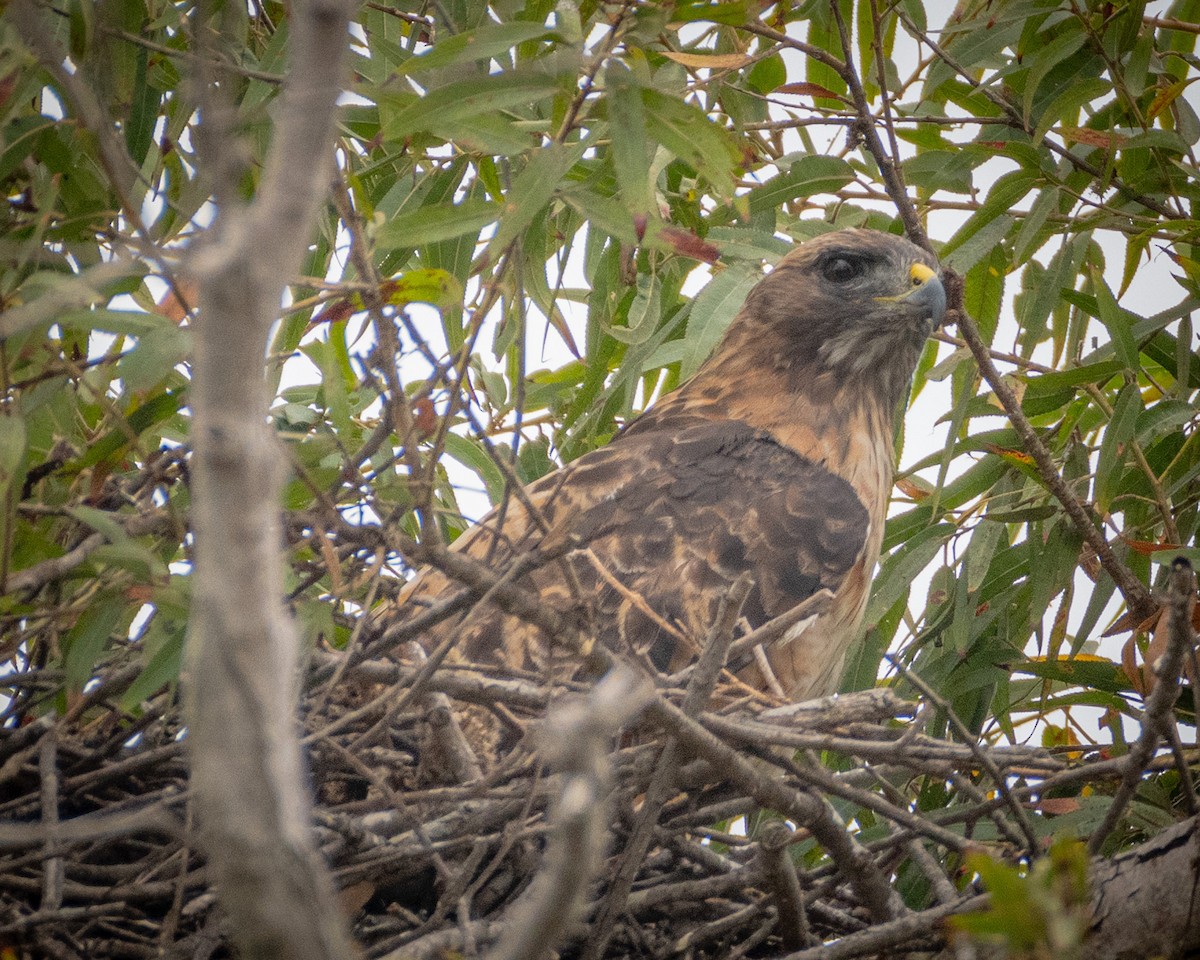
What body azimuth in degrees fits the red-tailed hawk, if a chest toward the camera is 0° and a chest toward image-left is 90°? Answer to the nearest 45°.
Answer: approximately 270°

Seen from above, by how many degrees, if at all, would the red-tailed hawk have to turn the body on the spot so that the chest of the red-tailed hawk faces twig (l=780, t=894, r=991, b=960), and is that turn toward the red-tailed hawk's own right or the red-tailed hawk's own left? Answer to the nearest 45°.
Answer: approximately 90° to the red-tailed hawk's own right

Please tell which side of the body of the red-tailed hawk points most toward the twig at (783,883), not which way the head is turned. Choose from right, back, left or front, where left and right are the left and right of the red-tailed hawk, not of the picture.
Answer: right
